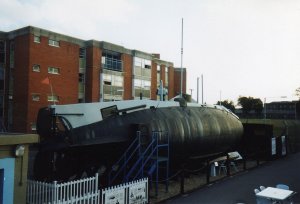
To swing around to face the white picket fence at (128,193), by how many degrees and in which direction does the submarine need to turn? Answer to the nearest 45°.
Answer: approximately 90° to its right

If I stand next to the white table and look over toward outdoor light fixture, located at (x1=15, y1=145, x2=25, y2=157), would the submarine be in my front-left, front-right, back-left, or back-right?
front-right

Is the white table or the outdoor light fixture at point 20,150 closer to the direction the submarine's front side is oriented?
the white table

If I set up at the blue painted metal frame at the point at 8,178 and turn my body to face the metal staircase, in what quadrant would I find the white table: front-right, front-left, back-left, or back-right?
front-right

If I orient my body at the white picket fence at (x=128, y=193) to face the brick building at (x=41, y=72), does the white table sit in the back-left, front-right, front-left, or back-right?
back-right

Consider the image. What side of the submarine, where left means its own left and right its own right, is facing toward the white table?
right

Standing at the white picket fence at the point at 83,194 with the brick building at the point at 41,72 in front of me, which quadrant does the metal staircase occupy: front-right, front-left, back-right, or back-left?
front-right

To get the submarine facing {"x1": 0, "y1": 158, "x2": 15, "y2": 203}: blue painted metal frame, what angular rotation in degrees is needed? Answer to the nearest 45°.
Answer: approximately 180°

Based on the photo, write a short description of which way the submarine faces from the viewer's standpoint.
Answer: facing away from the viewer and to the right of the viewer

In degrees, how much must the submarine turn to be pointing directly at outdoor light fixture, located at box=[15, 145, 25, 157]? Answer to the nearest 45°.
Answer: approximately 180°
